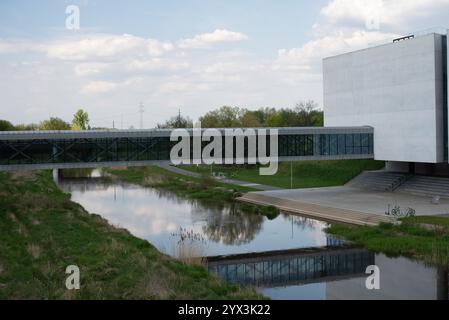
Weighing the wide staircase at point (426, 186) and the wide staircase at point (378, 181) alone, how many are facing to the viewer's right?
0

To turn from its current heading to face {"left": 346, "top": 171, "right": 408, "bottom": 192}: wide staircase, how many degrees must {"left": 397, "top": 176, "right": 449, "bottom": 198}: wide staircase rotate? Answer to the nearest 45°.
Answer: approximately 90° to its right

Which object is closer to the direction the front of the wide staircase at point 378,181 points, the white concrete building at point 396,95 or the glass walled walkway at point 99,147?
the glass walled walkway

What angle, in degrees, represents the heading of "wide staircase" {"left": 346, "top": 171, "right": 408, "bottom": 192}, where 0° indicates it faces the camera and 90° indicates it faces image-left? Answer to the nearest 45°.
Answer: approximately 45°

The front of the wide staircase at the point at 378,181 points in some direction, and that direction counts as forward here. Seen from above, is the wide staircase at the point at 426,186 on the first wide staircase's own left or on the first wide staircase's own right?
on the first wide staircase's own left
